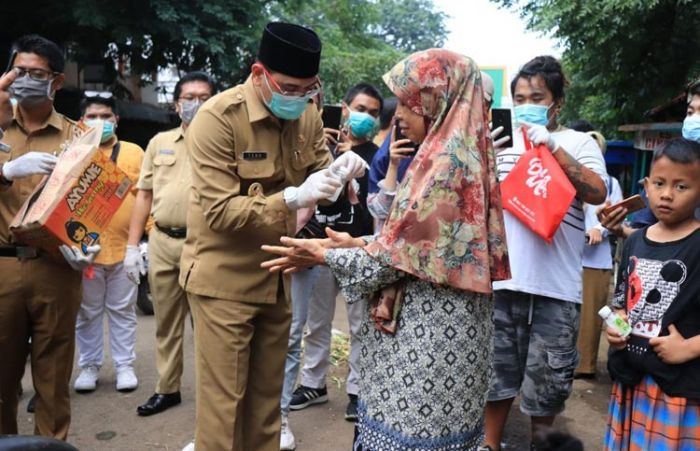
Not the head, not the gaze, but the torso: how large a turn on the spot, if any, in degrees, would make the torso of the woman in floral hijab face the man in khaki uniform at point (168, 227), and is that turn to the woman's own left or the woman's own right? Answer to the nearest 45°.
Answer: approximately 45° to the woman's own right

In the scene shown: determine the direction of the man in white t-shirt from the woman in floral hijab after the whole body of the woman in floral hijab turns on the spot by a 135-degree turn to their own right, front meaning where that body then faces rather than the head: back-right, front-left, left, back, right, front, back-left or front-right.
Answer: front

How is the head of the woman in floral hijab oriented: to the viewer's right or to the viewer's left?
to the viewer's left

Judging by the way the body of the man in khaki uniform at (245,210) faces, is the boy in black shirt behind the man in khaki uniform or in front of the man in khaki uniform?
in front

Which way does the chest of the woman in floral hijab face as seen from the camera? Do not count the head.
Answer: to the viewer's left

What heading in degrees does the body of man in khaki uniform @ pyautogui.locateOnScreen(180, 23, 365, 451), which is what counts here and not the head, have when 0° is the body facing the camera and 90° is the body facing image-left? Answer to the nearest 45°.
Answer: approximately 315°

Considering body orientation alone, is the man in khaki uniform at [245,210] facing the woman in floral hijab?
yes

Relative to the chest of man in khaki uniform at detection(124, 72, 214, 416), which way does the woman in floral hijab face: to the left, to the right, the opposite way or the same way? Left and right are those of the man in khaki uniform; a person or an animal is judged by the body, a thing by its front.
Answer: to the right

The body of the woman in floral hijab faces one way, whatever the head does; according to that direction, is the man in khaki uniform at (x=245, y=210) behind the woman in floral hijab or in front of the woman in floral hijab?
in front

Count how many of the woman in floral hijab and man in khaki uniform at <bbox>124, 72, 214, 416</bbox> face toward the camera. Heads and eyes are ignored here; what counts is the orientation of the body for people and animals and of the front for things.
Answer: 1
